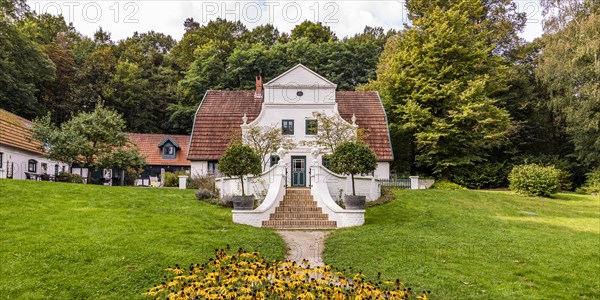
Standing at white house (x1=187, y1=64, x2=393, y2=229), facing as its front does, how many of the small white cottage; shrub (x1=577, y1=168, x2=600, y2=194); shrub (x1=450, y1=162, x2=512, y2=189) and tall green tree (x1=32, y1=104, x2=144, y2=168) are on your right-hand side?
2

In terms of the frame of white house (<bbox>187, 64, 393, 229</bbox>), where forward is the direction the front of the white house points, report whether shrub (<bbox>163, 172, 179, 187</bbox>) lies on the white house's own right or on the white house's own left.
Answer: on the white house's own right

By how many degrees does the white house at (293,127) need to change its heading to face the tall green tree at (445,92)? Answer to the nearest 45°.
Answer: approximately 135° to its left

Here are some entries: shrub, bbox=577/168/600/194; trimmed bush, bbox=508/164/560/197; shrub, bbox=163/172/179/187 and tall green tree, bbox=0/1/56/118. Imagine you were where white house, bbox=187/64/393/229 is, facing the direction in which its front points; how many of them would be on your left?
2

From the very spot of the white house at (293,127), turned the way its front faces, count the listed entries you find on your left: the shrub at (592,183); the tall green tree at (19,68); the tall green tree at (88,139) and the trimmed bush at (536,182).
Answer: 2

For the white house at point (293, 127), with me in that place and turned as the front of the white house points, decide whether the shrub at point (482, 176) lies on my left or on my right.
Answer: on my left

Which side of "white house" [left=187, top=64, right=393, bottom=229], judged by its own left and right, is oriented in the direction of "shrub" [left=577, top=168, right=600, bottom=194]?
left

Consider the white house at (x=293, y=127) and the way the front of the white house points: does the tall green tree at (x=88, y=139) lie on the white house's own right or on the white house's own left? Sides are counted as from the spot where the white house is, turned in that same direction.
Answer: on the white house's own right

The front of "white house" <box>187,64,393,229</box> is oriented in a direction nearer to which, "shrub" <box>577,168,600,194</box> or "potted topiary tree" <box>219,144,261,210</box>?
the potted topiary tree

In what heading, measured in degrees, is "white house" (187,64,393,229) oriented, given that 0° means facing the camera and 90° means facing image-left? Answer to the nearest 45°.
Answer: approximately 0°

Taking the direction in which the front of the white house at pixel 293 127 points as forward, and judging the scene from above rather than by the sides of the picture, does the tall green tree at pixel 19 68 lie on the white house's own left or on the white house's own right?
on the white house's own right

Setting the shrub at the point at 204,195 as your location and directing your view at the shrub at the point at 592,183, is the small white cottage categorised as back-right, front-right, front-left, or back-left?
back-left

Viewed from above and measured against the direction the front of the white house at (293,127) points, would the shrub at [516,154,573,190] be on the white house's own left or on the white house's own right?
on the white house's own left

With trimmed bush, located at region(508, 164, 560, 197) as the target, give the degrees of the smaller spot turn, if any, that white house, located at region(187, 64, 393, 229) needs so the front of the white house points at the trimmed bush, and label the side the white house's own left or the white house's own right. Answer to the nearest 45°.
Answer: approximately 90° to the white house's own left

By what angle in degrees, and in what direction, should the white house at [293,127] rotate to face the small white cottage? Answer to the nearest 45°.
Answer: approximately 90° to its right
